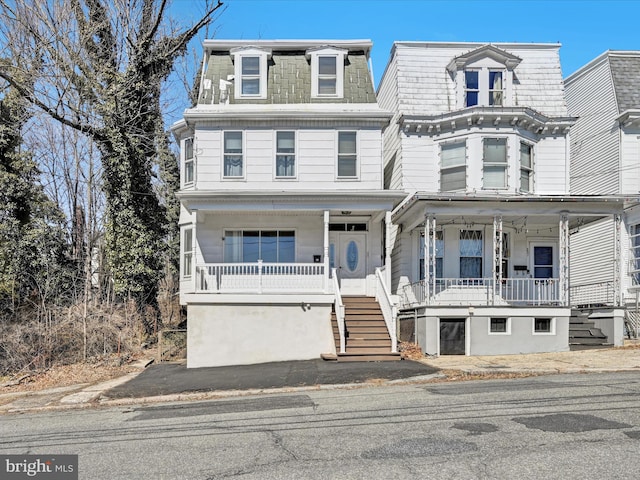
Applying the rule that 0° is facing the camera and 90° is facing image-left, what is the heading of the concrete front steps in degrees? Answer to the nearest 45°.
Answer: approximately 0°

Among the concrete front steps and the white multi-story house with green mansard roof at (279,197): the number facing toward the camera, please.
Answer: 2

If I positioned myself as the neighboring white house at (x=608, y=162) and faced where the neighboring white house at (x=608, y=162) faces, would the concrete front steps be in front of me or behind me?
in front

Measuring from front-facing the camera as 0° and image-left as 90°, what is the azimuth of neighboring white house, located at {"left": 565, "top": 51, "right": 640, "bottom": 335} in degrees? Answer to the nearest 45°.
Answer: approximately 0°
